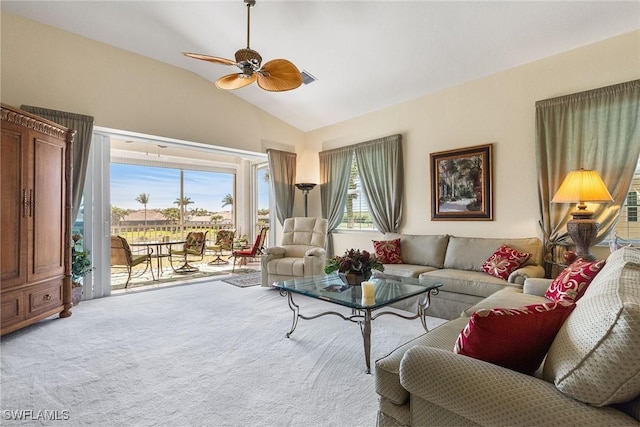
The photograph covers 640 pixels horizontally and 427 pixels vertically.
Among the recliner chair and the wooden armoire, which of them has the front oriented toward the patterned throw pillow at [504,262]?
the wooden armoire

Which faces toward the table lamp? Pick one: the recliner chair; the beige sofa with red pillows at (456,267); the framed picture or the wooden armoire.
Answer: the wooden armoire

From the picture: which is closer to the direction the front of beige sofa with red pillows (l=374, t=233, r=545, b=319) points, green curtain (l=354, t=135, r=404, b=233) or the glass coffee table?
the glass coffee table

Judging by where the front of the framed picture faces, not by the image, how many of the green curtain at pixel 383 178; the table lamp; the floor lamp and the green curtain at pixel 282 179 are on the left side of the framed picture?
1

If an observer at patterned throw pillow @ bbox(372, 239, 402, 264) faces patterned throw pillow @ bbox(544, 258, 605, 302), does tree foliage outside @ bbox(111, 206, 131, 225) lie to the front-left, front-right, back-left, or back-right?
back-right

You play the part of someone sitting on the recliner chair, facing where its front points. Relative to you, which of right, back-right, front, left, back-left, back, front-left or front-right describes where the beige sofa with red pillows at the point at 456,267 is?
left

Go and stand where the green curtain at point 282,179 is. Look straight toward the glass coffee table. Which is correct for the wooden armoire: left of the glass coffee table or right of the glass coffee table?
right

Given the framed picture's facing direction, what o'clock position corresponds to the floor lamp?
The floor lamp is roughly at 2 o'clock from the framed picture.

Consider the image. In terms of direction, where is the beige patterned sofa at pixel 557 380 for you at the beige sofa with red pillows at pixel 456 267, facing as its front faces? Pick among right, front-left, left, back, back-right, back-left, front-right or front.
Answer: front-left

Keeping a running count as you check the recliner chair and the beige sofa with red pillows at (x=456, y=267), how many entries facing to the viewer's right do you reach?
0

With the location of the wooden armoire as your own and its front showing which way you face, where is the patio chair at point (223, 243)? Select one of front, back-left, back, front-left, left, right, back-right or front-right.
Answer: left

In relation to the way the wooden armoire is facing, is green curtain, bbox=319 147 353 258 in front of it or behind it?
in front

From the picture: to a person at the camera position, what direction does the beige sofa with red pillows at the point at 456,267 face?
facing the viewer and to the left of the viewer

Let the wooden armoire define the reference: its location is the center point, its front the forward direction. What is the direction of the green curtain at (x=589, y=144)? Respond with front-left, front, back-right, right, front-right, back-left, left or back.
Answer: front

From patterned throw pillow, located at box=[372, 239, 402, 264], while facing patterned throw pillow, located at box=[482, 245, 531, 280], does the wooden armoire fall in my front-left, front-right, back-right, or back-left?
back-right

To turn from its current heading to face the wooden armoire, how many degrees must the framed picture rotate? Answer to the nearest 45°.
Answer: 0° — it already faces it

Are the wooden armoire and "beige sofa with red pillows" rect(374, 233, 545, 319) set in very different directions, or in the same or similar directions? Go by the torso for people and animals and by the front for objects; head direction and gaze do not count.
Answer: very different directions

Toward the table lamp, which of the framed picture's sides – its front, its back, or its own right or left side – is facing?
left
